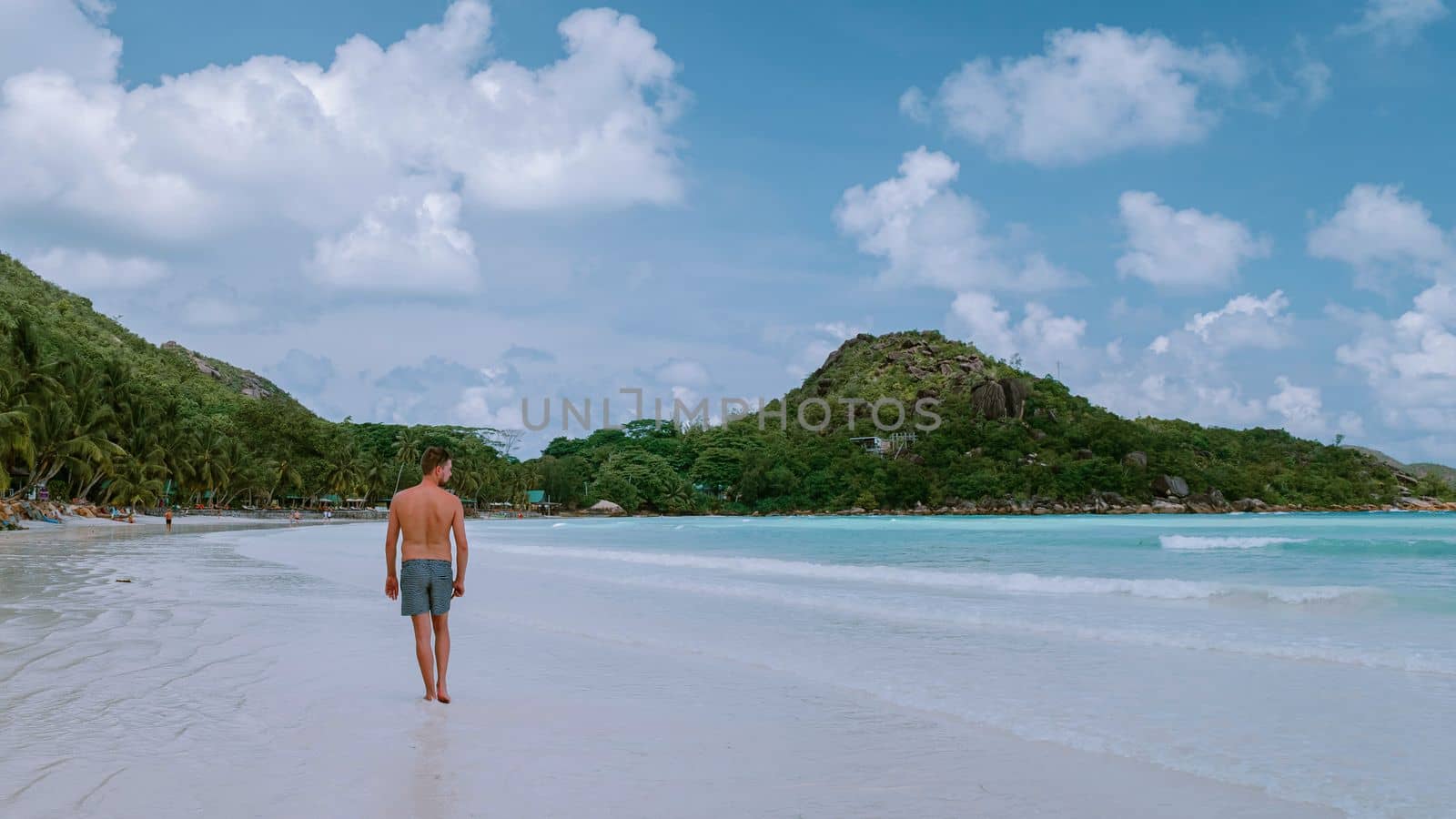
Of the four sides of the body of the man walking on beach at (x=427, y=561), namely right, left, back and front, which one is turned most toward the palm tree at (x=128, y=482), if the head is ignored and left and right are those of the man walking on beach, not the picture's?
front

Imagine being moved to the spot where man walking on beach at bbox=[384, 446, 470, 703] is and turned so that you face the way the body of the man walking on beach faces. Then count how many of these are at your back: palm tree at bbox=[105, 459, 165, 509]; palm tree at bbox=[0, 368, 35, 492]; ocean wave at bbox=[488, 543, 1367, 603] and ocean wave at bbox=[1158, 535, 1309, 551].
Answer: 0

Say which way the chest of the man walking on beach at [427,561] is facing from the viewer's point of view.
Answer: away from the camera

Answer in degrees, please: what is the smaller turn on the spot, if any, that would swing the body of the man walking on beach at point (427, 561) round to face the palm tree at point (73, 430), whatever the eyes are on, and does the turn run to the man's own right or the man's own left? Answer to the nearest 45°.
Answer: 0° — they already face it

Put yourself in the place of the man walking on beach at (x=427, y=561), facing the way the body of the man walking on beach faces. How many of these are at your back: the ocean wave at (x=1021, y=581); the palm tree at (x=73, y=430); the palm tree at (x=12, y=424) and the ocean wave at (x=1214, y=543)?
0

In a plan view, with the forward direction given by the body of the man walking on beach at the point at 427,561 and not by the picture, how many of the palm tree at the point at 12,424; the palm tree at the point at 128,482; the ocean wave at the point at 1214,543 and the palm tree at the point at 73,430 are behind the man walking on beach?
0

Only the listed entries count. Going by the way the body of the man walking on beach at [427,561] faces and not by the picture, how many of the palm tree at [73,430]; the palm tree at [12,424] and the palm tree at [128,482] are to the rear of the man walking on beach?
0

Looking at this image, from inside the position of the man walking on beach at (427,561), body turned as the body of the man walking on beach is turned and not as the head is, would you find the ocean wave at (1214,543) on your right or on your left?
on your right

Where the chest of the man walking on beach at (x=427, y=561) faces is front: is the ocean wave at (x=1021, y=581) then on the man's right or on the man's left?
on the man's right

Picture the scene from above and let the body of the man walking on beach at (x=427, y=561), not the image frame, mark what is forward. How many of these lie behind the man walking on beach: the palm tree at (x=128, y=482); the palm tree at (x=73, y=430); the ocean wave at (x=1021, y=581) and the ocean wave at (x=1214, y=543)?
0
